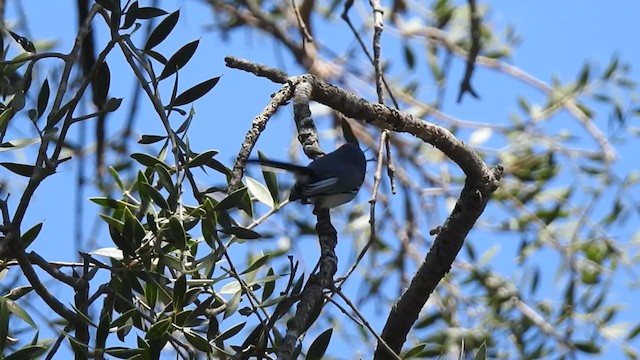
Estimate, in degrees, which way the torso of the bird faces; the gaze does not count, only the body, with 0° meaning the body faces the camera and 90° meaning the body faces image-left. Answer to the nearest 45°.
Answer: approximately 270°

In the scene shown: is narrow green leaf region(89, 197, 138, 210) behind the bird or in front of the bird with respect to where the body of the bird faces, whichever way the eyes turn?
behind

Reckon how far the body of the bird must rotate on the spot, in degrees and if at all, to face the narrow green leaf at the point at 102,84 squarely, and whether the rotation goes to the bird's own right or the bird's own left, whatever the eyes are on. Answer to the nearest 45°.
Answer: approximately 135° to the bird's own right

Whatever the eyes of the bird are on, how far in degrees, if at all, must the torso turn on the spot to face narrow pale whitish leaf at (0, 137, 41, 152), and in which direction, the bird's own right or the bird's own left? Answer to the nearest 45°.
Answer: approximately 135° to the bird's own right
